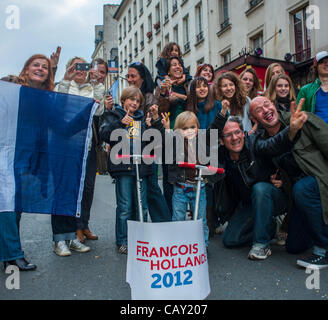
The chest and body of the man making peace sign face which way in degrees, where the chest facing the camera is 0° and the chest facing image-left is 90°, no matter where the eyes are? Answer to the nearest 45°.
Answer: approximately 45°

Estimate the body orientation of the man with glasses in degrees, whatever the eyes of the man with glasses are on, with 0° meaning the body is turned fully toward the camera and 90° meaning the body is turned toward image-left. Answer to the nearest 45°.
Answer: approximately 0°

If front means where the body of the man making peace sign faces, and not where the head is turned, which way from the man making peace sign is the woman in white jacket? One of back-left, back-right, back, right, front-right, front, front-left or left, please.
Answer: front-right

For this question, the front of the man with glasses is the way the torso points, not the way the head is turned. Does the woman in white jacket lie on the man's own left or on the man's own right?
on the man's own right

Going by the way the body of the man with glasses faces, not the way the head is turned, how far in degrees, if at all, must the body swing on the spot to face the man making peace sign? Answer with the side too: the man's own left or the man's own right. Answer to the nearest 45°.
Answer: approximately 45° to the man's own left

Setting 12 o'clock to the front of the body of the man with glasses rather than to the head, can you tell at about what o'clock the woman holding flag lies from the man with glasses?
The woman holding flag is roughly at 2 o'clock from the man with glasses.

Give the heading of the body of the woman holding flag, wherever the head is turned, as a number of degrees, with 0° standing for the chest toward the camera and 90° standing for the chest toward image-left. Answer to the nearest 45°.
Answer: approximately 315°
